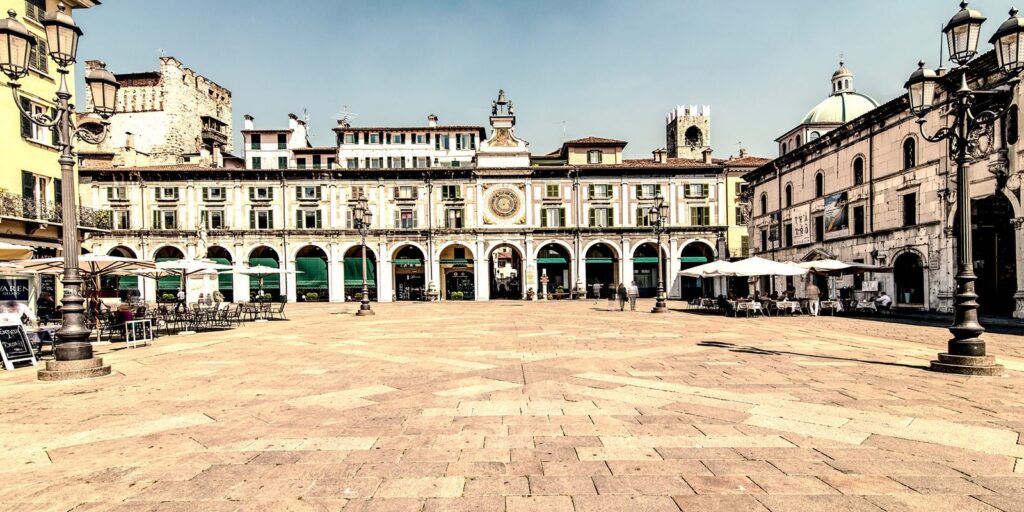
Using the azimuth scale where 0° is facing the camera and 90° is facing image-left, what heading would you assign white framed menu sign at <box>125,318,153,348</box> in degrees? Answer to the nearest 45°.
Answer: approximately 315°

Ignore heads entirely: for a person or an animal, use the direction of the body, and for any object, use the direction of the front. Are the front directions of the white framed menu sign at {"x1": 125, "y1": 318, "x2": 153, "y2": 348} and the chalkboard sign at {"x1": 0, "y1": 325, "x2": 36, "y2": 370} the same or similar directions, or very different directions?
same or similar directions

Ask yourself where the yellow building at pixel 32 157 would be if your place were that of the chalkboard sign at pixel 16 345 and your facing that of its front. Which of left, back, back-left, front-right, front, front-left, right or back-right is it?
back-left

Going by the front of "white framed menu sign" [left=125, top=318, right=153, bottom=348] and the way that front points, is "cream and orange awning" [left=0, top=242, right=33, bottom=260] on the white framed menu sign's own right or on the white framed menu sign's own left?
on the white framed menu sign's own right

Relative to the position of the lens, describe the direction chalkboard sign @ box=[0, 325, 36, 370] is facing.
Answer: facing the viewer and to the right of the viewer

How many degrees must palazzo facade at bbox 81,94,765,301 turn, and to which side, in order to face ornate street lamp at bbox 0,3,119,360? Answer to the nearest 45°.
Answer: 0° — it already faces it

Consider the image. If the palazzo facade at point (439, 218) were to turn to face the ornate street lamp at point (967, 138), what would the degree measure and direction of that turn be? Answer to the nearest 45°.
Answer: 0° — it already faces it

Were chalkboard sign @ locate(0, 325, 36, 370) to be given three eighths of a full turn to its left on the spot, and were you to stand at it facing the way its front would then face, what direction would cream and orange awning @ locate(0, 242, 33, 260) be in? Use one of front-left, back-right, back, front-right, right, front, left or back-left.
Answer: front

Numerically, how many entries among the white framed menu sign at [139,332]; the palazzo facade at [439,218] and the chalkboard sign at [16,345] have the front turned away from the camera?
0

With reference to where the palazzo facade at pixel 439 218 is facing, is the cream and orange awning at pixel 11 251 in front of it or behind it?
in front

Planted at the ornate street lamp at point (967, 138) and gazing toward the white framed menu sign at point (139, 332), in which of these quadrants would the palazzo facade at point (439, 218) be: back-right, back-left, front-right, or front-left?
front-right

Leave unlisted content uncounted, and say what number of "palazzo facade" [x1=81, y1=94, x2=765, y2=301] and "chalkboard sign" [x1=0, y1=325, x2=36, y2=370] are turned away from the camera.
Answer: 0

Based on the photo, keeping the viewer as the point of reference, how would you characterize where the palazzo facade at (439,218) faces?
facing the viewer

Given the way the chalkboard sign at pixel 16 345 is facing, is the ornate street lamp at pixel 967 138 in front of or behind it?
in front
